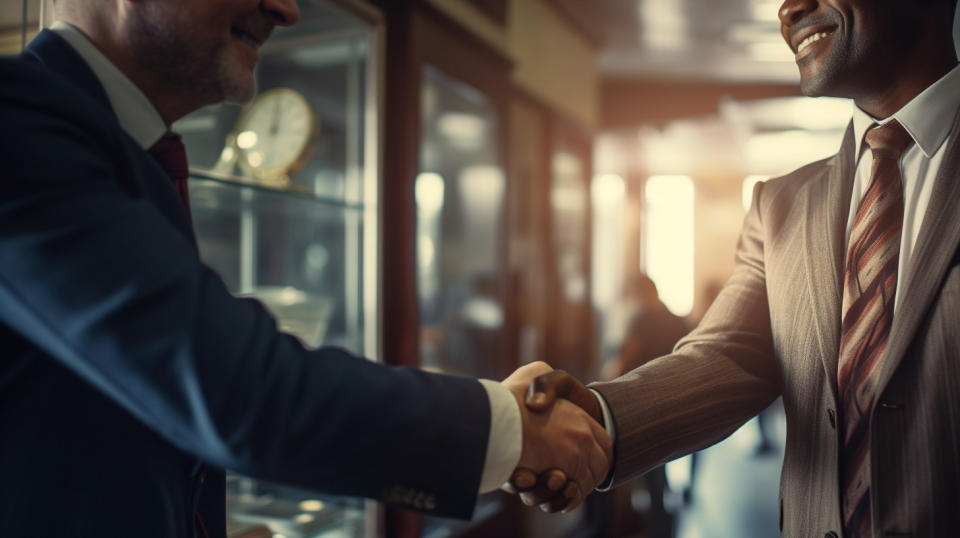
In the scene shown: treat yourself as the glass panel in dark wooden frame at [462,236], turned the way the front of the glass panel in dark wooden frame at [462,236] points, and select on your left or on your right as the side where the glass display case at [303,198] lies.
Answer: on your right

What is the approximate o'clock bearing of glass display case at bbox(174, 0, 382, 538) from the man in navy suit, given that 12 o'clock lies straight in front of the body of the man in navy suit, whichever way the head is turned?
The glass display case is roughly at 9 o'clock from the man in navy suit.

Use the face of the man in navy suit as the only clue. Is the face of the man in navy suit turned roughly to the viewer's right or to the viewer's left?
to the viewer's right

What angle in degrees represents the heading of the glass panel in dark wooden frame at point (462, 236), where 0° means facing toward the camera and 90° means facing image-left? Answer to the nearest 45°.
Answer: approximately 315°

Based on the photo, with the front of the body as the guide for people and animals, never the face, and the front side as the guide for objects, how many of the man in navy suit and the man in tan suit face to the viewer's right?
1

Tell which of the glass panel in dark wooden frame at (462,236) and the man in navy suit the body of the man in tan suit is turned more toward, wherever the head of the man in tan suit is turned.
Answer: the man in navy suit

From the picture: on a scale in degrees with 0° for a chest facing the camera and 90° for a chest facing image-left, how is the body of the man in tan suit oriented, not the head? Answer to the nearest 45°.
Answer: approximately 45°

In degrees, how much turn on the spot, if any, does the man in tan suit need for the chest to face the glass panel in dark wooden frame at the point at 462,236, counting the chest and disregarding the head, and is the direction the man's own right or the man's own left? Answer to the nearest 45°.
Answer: approximately 90° to the man's own right

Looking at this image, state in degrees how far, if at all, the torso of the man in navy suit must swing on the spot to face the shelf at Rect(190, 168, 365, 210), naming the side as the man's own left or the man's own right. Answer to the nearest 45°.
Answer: approximately 90° to the man's own left

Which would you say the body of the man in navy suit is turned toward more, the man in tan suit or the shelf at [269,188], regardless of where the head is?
the man in tan suit

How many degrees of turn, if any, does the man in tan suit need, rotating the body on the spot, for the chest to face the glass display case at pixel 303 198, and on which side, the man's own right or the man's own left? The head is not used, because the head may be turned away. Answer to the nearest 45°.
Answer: approximately 90° to the man's own right

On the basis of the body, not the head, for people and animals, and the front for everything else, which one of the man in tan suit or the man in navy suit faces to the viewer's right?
the man in navy suit

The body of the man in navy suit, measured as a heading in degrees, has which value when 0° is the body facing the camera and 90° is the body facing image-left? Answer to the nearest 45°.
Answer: approximately 270°
